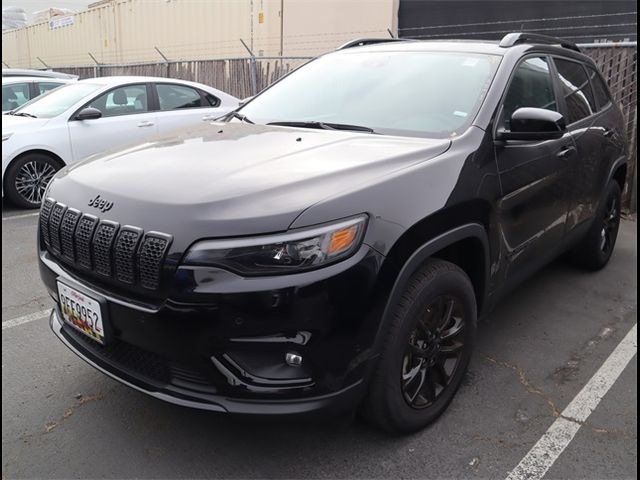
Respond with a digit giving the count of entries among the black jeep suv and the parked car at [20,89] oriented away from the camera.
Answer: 0

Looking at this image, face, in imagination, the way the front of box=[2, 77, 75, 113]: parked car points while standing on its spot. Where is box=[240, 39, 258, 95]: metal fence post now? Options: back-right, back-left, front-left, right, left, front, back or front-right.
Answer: back

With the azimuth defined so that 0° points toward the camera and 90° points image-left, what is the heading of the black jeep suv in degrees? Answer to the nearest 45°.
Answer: approximately 45°

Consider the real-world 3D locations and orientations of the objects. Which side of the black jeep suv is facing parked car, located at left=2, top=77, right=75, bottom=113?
right

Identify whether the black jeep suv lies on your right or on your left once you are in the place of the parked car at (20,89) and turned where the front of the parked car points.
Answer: on your left

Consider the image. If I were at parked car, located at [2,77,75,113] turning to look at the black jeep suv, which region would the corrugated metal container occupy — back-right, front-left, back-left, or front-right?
back-left

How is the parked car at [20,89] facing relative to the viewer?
to the viewer's left

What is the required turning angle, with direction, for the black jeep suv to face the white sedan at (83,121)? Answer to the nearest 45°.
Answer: approximately 90° to its right

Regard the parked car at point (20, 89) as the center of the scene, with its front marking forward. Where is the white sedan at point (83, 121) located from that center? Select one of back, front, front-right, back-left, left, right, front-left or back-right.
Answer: left

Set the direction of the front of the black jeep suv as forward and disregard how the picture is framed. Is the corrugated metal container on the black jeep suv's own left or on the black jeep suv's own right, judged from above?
on the black jeep suv's own right
